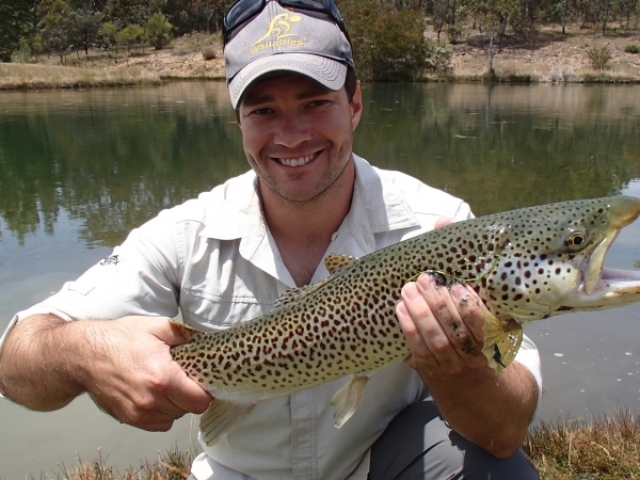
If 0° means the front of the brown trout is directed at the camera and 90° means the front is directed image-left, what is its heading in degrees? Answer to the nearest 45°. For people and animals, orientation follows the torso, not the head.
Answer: approximately 270°

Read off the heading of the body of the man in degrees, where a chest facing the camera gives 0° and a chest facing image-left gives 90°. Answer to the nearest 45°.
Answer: approximately 0°
